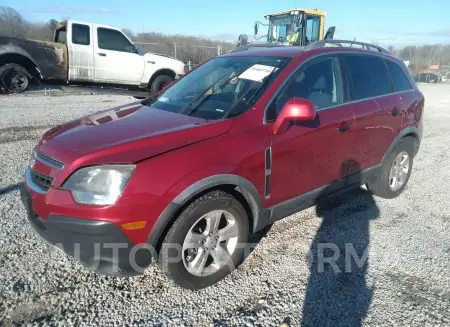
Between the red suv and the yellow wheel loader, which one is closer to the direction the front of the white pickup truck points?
the yellow wheel loader

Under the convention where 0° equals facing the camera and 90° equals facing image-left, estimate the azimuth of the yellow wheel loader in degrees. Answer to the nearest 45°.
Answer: approximately 45°

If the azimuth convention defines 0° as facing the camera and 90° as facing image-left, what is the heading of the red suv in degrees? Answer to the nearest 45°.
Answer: approximately 45°

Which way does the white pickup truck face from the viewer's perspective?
to the viewer's right

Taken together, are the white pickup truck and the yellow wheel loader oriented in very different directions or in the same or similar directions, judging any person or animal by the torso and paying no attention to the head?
very different directions

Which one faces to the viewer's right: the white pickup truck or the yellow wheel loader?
the white pickup truck

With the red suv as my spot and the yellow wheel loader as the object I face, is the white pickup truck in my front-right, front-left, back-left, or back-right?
front-left

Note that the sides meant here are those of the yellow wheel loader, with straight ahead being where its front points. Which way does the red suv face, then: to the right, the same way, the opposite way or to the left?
the same way

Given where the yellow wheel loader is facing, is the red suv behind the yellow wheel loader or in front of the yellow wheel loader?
in front

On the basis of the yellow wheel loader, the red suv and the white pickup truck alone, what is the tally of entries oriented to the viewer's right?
1

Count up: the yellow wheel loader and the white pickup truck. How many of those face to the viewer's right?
1

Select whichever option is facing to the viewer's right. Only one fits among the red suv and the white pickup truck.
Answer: the white pickup truck

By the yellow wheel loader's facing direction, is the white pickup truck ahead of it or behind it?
ahead

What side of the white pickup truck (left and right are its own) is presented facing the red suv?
right

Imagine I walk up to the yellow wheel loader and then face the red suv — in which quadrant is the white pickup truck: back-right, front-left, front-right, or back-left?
front-right
